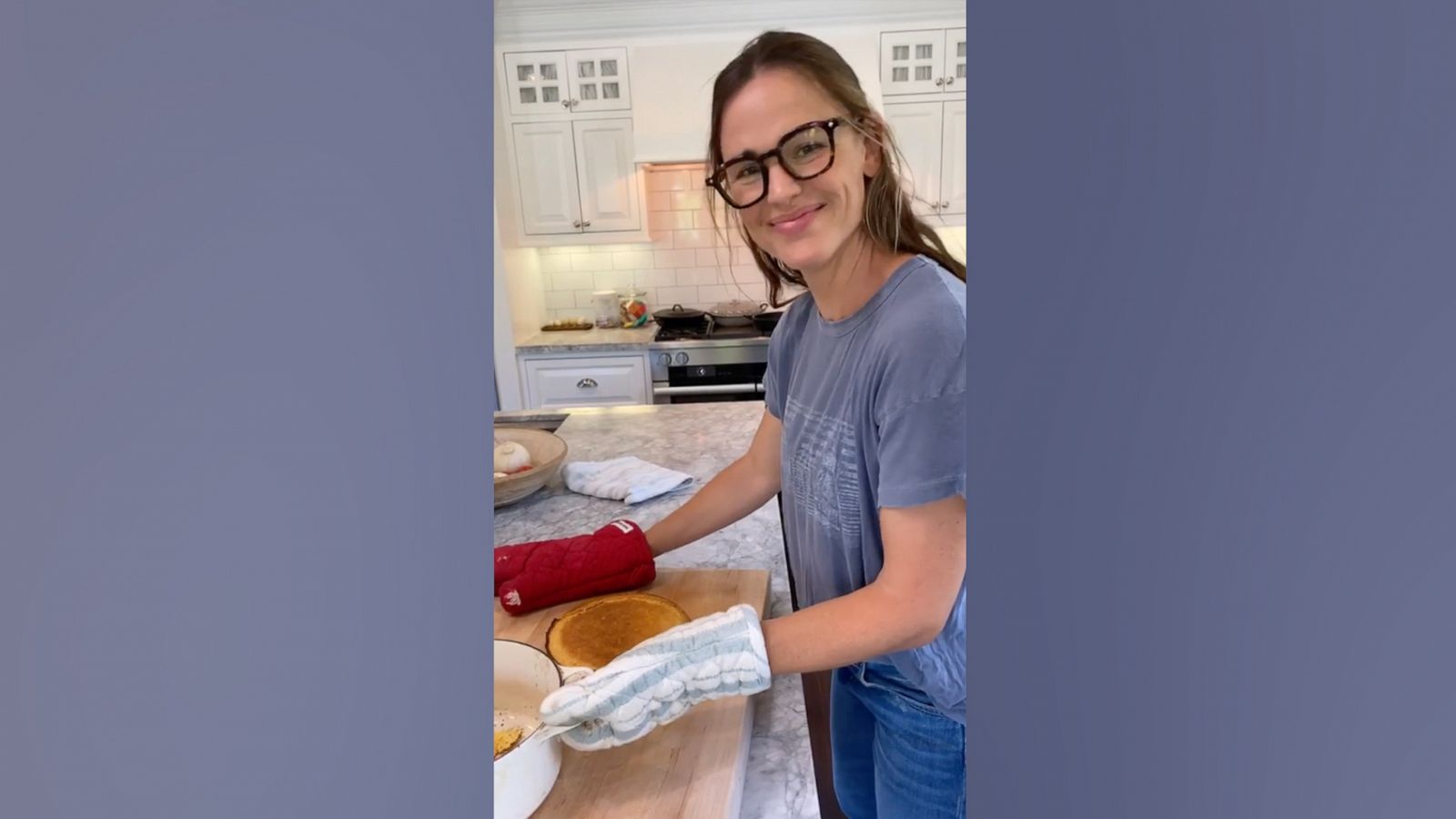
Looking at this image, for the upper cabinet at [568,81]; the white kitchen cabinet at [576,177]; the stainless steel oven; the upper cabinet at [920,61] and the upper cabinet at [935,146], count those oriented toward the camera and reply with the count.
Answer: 5

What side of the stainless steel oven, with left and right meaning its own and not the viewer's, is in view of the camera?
front

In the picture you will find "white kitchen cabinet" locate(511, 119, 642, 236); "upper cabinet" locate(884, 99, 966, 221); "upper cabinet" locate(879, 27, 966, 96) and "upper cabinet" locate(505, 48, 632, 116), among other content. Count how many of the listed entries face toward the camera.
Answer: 4

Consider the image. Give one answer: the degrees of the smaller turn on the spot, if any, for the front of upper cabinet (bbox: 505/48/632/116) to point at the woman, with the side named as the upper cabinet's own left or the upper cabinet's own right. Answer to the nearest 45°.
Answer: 0° — it already faces them

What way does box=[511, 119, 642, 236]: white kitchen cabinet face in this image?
toward the camera

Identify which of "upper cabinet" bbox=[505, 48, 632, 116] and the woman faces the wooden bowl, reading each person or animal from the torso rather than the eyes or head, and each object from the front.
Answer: the upper cabinet

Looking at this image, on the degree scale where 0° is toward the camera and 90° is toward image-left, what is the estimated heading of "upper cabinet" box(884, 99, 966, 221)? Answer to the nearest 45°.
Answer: approximately 0°

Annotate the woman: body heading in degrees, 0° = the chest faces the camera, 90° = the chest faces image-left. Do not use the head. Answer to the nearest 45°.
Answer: approximately 45°

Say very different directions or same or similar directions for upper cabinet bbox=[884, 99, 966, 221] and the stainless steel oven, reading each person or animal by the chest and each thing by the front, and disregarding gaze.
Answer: same or similar directions

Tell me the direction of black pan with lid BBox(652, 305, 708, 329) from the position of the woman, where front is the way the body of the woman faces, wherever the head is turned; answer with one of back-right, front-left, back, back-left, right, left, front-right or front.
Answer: back-right

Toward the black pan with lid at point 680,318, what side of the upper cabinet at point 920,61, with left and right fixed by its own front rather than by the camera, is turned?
right

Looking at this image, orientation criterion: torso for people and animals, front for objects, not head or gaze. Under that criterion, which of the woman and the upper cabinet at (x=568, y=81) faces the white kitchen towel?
the upper cabinet

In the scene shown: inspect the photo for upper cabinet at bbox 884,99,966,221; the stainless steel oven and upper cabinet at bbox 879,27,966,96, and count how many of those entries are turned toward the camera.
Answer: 3

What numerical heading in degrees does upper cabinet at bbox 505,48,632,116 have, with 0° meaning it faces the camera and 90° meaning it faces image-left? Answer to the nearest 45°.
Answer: approximately 0°
